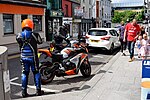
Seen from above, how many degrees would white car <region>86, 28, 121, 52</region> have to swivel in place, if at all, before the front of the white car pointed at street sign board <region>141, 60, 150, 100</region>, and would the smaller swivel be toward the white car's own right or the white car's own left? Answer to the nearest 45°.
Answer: approximately 135° to the white car's own right

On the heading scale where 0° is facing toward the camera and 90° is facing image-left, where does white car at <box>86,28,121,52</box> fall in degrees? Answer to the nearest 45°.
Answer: approximately 225°

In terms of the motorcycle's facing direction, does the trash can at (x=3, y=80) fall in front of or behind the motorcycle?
behind

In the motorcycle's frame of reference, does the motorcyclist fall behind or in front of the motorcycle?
behind

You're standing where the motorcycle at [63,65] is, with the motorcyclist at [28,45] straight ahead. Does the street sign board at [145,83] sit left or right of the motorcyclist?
left

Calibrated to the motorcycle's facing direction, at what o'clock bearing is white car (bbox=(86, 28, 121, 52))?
The white car is roughly at 11 o'clock from the motorcycle.

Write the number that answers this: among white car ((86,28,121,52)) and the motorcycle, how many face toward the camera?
0
